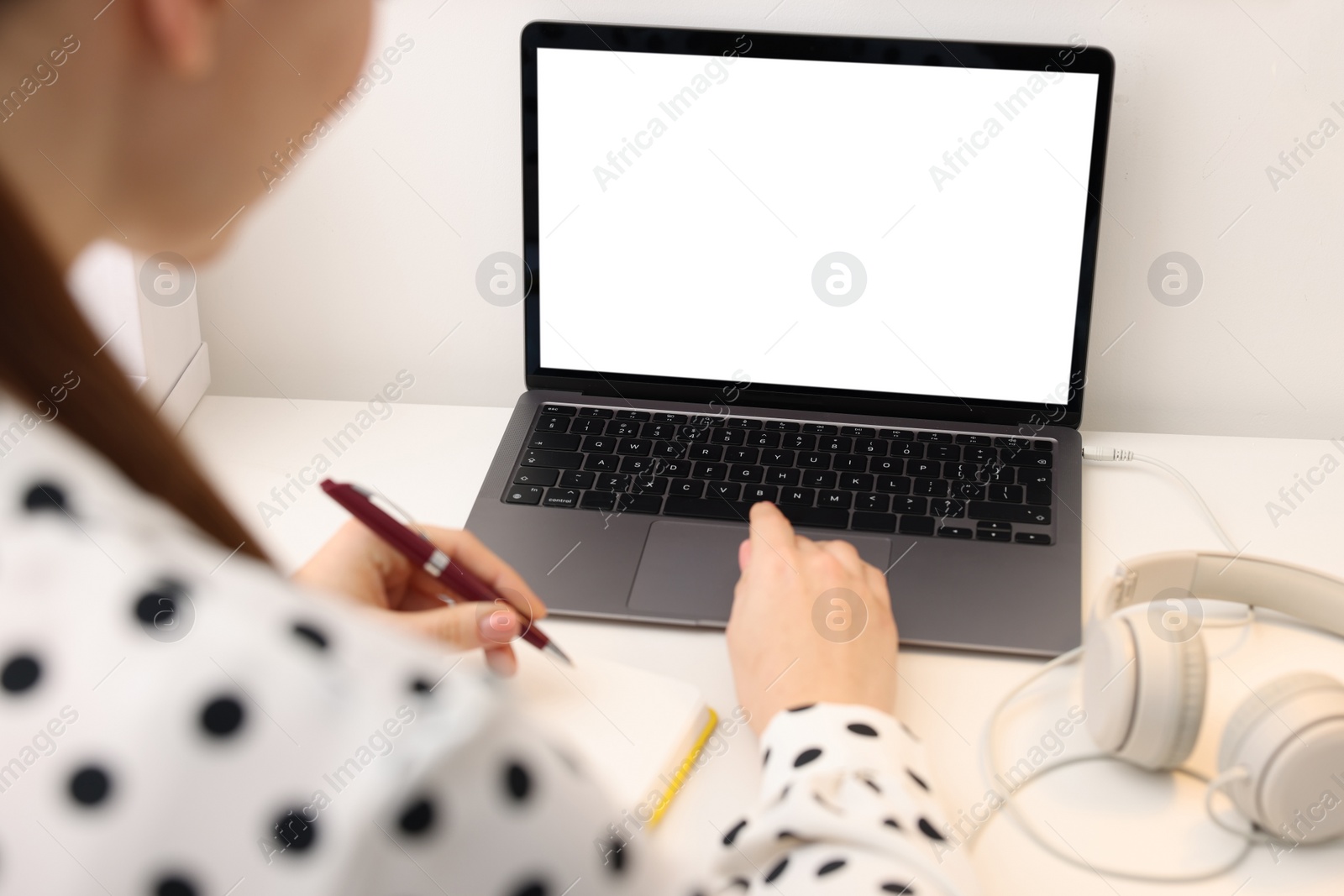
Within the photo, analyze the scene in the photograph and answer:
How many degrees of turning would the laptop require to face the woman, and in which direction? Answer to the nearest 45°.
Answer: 0° — it already faces them

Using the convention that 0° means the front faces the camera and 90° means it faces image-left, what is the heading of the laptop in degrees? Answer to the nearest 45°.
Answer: approximately 0°

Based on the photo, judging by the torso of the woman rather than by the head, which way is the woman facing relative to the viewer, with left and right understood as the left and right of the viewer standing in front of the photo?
facing away from the viewer and to the right of the viewer

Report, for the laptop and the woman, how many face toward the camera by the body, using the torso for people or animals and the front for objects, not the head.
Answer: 1

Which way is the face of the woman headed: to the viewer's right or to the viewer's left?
to the viewer's right
